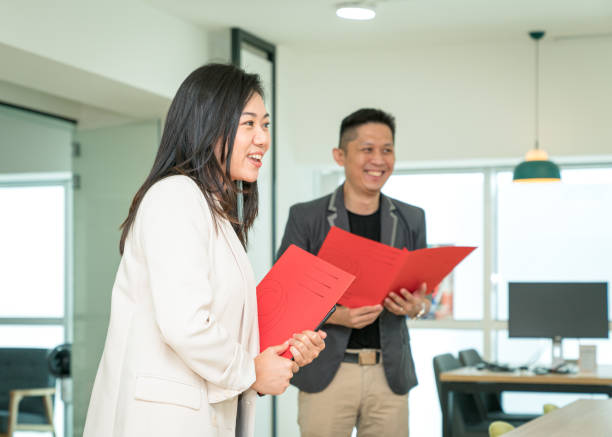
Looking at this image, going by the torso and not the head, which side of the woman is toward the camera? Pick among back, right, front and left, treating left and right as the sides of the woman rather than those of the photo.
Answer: right

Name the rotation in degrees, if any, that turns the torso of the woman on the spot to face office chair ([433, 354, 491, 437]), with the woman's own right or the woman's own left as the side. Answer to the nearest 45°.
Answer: approximately 45° to the woman's own left

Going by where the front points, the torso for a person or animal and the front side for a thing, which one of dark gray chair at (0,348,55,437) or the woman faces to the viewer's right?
the woman

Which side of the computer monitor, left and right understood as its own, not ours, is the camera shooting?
front

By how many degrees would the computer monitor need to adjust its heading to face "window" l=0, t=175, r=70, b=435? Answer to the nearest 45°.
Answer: approximately 90° to its right

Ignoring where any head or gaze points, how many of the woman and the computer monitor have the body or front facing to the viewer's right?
1
